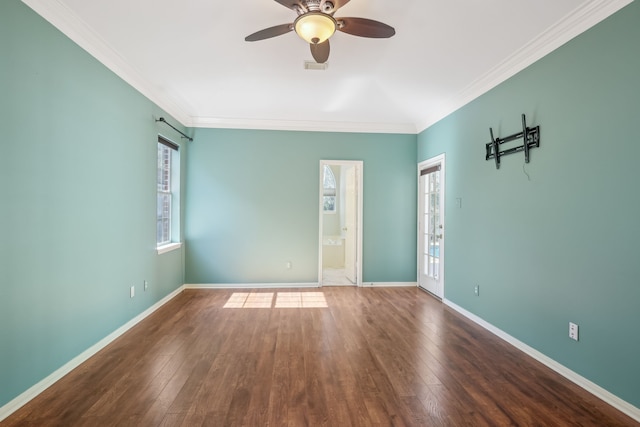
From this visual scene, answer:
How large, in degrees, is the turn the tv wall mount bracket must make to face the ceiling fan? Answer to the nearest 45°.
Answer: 0° — it already faces it

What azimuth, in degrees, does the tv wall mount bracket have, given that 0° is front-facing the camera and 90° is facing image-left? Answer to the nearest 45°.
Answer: approximately 45°

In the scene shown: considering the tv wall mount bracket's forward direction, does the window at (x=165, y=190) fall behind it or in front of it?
in front
